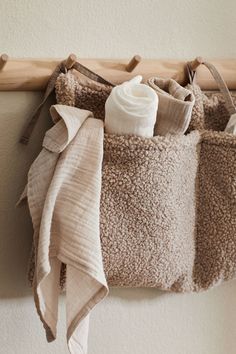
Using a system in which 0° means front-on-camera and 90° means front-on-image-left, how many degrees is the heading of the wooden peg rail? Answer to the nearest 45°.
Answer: approximately 0°
